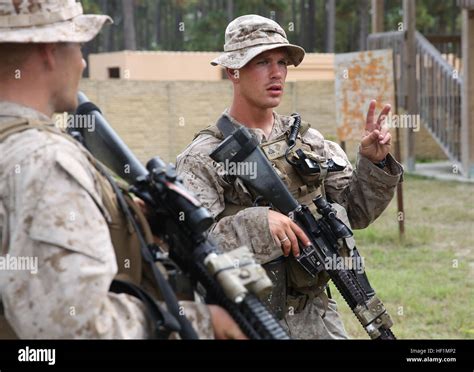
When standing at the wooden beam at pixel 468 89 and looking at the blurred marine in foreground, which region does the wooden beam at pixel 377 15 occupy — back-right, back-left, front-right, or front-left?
back-right

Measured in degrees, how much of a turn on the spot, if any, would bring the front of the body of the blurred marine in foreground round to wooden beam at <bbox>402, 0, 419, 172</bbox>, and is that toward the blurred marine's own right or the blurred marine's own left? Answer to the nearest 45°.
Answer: approximately 45° to the blurred marine's own left

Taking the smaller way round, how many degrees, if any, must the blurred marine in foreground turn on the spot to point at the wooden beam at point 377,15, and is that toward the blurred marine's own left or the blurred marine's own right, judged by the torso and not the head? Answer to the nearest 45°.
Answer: approximately 45° to the blurred marine's own left

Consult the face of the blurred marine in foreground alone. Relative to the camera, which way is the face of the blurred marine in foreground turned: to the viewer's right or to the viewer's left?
to the viewer's right

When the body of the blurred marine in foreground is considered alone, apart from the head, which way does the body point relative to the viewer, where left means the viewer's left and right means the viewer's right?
facing away from the viewer and to the right of the viewer
